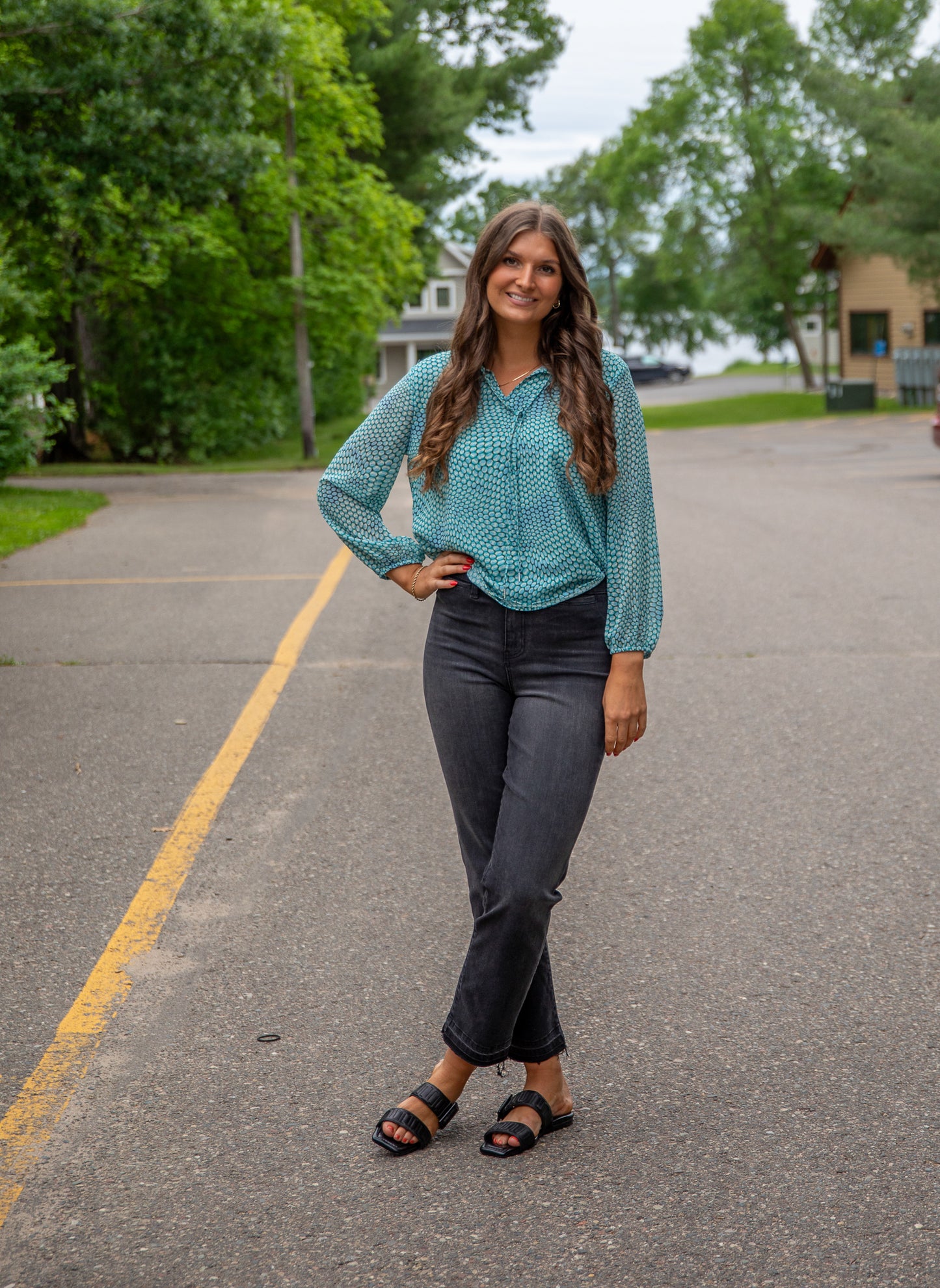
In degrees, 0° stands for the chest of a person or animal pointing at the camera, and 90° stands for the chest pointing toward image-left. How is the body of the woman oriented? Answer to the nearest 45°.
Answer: approximately 0°

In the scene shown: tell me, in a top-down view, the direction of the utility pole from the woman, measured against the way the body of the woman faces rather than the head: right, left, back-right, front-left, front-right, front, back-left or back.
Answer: back

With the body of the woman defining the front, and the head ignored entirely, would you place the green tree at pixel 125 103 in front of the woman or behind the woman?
behind

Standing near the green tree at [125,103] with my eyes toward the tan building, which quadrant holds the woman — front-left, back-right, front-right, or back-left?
back-right

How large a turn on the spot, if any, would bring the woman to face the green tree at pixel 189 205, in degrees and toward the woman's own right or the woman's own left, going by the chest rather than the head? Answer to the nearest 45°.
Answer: approximately 180°

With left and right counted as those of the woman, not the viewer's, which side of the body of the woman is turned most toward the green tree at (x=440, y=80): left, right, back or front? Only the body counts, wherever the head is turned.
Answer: back

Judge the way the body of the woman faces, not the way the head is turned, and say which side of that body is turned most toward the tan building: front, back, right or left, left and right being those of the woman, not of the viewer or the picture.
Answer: back

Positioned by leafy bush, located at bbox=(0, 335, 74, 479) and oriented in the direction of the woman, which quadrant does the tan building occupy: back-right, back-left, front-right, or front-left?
back-left

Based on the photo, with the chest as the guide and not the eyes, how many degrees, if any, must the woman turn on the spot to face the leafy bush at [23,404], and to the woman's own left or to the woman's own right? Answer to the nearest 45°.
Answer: approximately 180°

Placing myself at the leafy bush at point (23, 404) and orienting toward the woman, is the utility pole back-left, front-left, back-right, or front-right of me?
back-left
